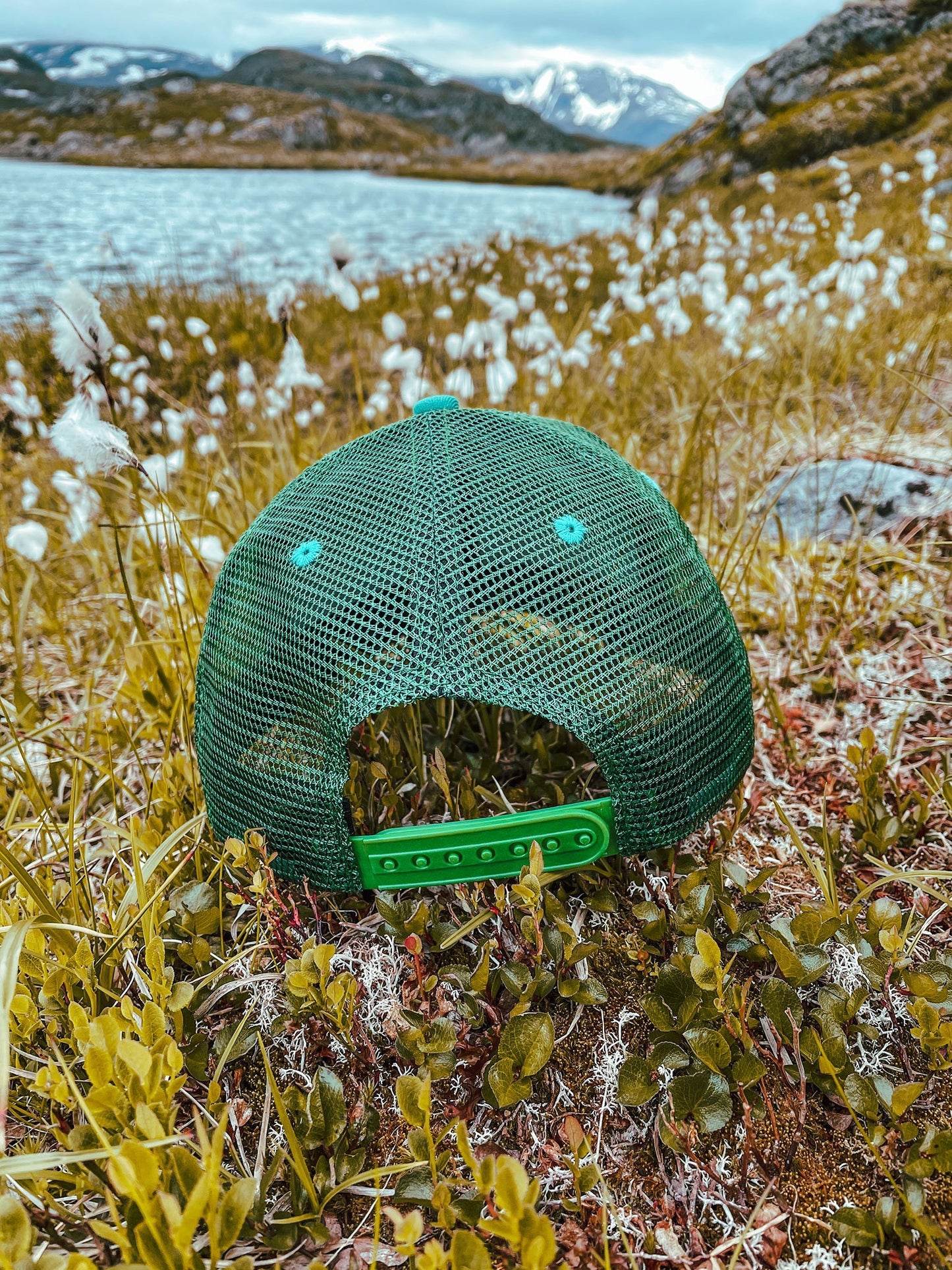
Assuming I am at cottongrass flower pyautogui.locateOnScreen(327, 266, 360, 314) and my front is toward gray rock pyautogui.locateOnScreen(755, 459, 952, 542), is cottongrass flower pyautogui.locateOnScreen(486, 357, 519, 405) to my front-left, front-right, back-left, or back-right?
front-left

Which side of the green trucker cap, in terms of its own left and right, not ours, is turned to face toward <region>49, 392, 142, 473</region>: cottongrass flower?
left

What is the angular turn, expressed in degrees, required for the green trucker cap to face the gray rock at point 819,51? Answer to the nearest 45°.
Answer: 0° — it already faces it

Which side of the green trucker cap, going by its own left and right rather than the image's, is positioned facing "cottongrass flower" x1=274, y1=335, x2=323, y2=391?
front

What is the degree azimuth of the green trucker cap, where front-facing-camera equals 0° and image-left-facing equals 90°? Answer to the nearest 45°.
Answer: approximately 180°

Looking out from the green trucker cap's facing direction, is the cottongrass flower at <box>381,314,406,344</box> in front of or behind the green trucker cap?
in front

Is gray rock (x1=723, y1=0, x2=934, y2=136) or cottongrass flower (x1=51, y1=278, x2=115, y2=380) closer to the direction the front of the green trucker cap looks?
the gray rock

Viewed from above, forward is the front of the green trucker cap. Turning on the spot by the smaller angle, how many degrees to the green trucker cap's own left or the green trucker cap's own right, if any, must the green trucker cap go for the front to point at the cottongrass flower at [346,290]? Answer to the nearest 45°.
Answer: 0° — it already faces it

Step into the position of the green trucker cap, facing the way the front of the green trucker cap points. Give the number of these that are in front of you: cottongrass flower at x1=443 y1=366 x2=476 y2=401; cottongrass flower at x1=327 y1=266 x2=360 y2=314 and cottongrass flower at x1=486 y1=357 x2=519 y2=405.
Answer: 3

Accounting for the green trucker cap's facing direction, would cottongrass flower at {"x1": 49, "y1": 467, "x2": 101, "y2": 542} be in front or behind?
in front

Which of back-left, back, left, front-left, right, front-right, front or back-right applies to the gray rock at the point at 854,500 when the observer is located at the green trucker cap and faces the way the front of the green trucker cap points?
front-right

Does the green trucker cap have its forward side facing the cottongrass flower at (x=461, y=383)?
yes

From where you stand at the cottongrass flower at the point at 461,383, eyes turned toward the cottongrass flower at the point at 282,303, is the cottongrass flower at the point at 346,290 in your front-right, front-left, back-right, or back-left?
front-right

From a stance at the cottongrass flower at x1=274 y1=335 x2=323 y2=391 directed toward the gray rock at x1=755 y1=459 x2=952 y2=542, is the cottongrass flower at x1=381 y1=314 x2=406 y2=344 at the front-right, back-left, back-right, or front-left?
back-left
